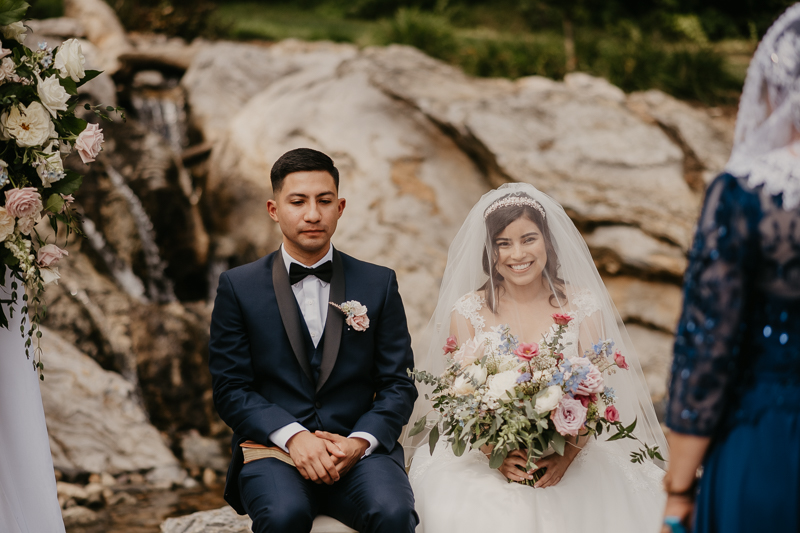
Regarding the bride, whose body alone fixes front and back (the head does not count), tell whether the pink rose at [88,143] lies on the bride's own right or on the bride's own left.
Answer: on the bride's own right

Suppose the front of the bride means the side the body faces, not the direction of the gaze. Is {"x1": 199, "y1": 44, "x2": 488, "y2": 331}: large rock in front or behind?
behind

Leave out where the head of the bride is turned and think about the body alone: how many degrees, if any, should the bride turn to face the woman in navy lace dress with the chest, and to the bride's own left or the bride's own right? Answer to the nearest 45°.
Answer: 0° — they already face them

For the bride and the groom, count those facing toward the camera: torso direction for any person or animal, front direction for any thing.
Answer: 2

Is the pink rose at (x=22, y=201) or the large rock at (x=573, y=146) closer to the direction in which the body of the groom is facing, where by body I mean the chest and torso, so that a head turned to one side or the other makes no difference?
the pink rose

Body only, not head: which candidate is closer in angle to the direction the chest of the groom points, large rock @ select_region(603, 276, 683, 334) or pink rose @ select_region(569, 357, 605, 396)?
the pink rose

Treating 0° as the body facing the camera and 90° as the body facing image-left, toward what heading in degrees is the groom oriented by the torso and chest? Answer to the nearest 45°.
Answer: approximately 0°
